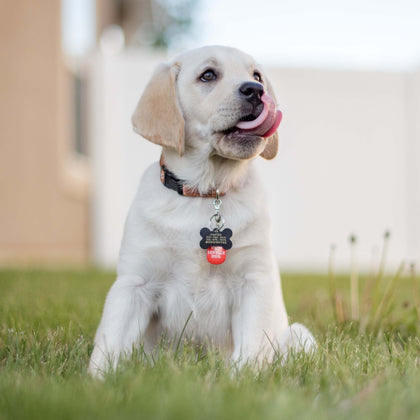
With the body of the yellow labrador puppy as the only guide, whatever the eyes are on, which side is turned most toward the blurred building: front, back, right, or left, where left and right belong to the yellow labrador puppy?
back

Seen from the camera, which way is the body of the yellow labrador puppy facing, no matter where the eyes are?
toward the camera
